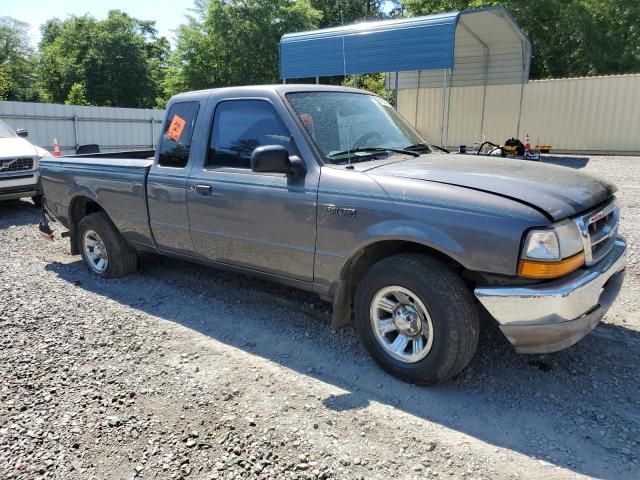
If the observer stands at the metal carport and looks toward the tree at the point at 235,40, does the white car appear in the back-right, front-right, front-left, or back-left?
back-left

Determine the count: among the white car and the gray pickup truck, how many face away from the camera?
0

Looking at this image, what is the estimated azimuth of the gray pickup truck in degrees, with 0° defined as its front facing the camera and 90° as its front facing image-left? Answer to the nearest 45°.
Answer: approximately 315°

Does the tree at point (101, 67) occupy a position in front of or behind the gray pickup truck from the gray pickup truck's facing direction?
behind

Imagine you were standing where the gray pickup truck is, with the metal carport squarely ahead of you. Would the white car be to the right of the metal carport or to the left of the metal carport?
left

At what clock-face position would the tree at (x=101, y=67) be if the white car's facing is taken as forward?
The tree is roughly at 8 o'clock from the white car.

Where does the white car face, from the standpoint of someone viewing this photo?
facing the viewer and to the right of the viewer

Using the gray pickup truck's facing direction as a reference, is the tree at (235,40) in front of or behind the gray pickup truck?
behind
